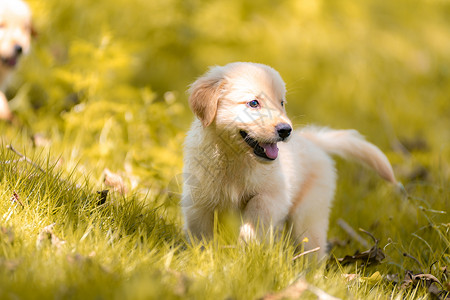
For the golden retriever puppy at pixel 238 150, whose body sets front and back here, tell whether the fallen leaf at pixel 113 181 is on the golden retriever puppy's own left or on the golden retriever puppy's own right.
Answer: on the golden retriever puppy's own right

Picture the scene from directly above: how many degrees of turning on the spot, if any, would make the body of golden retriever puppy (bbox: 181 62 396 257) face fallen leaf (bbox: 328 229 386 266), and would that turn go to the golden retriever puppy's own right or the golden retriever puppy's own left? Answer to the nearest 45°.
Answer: approximately 135° to the golden retriever puppy's own left

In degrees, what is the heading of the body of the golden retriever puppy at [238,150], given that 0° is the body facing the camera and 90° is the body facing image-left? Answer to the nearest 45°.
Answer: approximately 45°

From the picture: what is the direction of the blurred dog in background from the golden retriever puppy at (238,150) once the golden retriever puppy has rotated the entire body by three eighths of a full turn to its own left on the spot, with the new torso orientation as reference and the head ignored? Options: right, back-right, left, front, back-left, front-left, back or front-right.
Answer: back-left

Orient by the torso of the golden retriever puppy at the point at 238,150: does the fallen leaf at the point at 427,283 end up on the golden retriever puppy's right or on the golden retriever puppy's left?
on the golden retriever puppy's left

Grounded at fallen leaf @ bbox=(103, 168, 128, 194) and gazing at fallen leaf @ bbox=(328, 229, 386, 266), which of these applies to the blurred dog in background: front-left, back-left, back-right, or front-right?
back-left
